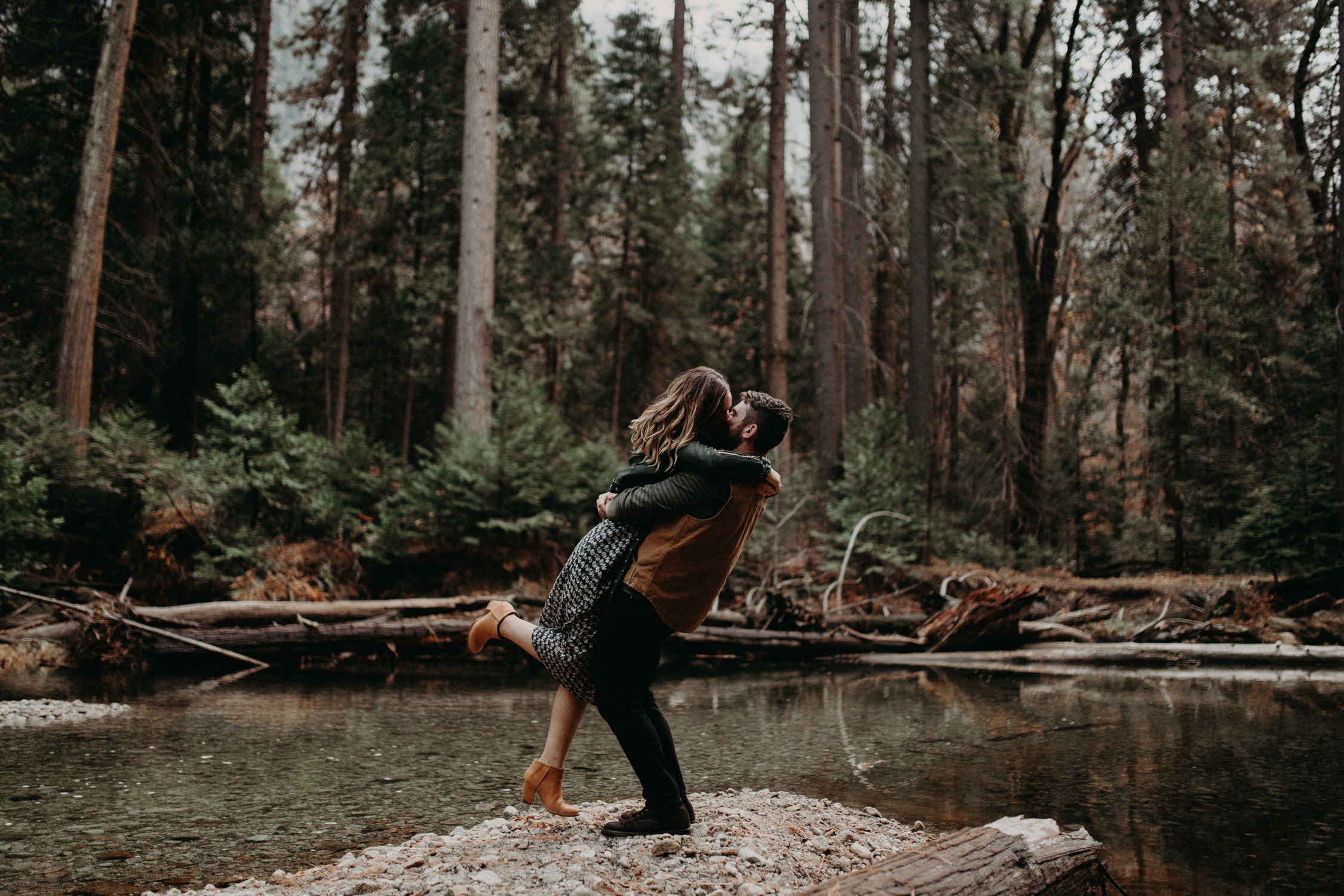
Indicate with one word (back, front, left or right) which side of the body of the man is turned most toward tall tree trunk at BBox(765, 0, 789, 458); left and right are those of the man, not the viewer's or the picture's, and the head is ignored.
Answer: right

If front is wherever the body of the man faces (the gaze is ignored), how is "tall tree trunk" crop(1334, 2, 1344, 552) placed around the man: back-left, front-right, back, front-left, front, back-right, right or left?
back-right

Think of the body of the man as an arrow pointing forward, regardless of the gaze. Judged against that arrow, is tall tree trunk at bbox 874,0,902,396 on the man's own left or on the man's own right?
on the man's own right

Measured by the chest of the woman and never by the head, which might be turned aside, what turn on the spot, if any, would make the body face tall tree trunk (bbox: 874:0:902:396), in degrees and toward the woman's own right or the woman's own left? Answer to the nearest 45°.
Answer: approximately 90° to the woman's own left

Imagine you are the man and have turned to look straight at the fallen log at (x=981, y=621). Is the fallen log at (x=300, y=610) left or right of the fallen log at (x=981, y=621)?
left

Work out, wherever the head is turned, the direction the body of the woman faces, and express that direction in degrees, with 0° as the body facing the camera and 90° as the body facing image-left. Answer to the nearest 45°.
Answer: approximately 270°

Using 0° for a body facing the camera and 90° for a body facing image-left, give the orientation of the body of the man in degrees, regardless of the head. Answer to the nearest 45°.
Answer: approximately 90°
